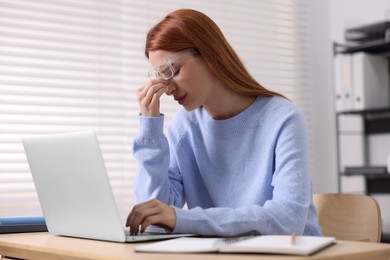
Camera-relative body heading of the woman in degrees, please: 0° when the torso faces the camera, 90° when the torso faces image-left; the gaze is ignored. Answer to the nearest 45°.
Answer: approximately 45°

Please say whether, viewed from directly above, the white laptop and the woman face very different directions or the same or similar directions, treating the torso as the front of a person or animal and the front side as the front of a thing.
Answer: very different directions

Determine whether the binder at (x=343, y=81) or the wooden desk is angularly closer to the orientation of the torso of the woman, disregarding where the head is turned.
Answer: the wooden desk

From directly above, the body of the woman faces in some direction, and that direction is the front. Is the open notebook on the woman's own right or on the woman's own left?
on the woman's own left

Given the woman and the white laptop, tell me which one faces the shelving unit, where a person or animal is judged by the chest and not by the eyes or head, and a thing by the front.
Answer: the white laptop

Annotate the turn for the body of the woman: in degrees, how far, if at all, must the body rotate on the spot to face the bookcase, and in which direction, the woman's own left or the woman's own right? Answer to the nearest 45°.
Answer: approximately 180°

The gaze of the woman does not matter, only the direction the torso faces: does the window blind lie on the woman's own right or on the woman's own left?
on the woman's own right

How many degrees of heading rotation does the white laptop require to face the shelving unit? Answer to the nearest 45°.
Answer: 0° — it already faces it

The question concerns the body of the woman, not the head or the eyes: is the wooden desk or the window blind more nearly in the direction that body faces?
the wooden desk

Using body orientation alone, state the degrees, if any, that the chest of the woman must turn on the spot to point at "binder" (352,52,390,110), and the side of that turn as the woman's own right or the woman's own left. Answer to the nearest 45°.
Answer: approximately 180°

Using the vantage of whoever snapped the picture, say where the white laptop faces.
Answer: facing away from the viewer and to the right of the viewer

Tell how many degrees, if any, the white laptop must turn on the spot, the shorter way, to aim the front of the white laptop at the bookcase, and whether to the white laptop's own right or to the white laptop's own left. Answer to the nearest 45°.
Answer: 0° — it already faces it
